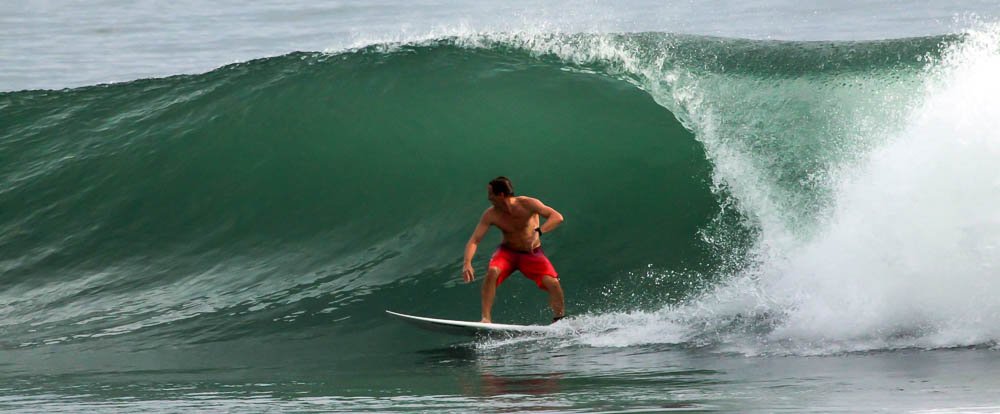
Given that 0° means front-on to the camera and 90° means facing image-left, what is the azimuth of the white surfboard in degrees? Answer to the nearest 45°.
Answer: approximately 90°

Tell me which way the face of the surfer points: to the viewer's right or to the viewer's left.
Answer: to the viewer's left
